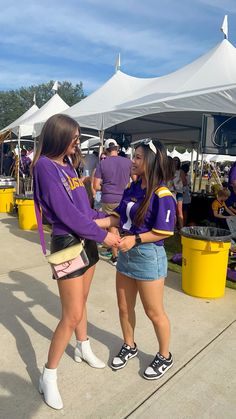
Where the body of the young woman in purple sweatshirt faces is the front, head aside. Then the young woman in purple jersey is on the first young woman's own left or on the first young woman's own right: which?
on the first young woman's own left

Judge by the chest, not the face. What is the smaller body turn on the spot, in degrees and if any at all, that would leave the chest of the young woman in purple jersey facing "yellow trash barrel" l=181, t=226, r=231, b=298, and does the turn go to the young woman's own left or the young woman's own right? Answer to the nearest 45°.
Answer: approximately 180°

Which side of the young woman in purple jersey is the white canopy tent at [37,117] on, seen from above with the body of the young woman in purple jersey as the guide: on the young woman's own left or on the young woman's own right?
on the young woman's own right

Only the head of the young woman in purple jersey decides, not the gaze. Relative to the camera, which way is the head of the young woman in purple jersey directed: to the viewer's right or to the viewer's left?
to the viewer's left

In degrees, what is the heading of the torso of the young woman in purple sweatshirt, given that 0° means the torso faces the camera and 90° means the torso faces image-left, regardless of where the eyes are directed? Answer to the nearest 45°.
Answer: approximately 315°

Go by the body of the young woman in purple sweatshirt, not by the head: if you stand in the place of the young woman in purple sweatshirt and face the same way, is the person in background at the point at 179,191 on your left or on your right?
on your left

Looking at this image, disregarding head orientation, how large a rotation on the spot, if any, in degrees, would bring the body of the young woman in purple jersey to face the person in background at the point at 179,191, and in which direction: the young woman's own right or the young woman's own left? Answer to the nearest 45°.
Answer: approximately 135° to the young woman's own right

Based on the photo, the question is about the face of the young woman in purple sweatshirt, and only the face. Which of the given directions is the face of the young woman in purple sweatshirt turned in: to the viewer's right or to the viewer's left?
to the viewer's right

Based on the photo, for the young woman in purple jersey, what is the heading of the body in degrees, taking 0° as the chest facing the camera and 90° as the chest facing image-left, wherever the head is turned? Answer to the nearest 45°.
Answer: approximately 45°

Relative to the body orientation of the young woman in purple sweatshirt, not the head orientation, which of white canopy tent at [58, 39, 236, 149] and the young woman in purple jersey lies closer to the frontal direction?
the young woman in purple jersey
